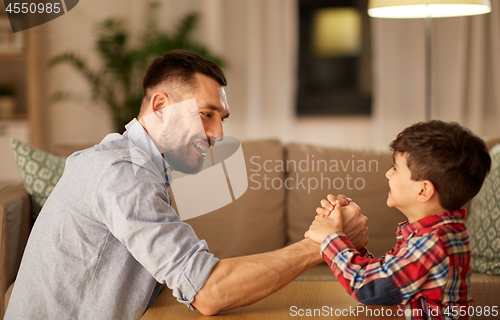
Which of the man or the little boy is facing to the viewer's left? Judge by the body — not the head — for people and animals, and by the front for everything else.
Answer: the little boy

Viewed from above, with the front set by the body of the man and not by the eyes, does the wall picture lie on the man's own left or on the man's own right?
on the man's own left

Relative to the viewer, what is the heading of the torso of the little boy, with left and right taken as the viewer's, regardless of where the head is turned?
facing to the left of the viewer

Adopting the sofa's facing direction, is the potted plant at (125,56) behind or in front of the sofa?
behind

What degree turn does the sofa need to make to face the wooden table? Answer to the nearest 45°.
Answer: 0° — it already faces it

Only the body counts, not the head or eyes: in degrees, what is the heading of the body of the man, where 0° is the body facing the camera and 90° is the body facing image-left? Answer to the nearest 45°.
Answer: approximately 270°

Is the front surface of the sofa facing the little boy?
yes

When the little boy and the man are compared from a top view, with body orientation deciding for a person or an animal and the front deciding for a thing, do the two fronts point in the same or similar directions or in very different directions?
very different directions

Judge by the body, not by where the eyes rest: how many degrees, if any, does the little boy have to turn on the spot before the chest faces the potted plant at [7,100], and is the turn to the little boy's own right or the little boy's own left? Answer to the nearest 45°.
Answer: approximately 45° to the little boy's own right

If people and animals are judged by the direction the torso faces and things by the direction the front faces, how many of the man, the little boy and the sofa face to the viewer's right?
1

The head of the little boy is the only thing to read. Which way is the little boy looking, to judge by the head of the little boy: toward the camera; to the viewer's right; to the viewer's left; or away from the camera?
to the viewer's left
